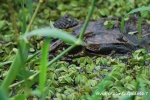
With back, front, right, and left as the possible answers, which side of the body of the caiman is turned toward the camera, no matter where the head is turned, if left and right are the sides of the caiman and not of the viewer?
left
